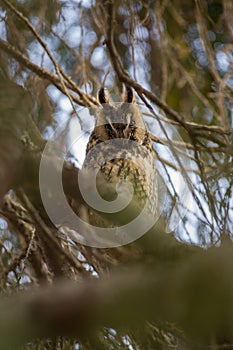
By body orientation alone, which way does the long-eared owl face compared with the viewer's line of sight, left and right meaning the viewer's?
facing the viewer
